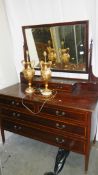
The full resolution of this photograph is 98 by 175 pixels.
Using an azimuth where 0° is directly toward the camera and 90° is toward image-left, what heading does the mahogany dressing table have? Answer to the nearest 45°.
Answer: approximately 45°
